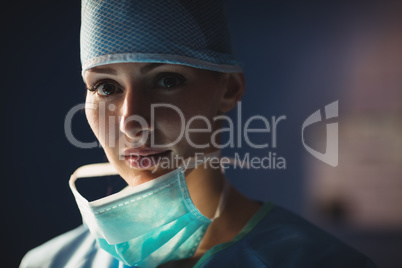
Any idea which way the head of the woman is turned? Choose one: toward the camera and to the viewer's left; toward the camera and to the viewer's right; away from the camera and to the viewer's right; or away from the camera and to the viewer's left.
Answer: toward the camera and to the viewer's left

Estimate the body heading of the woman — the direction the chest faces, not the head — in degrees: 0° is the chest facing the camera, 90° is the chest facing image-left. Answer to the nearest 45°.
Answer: approximately 45°
